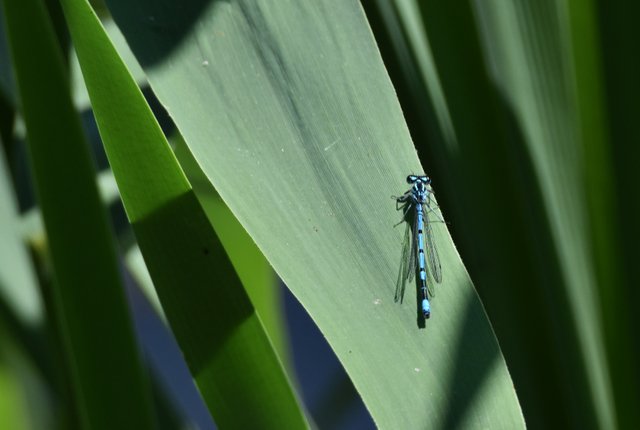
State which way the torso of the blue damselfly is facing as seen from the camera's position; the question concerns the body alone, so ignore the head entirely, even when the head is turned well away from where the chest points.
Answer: away from the camera
